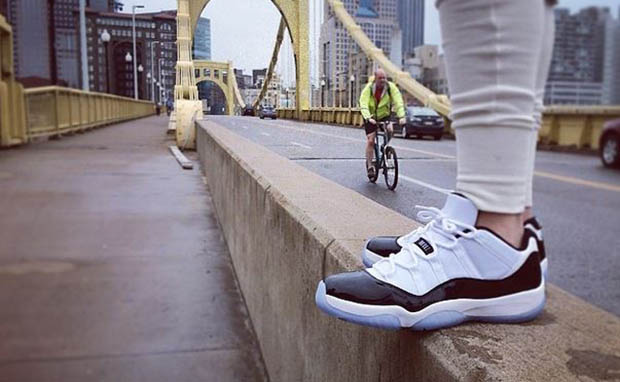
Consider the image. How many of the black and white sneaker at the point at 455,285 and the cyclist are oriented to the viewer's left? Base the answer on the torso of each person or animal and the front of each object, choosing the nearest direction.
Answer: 1

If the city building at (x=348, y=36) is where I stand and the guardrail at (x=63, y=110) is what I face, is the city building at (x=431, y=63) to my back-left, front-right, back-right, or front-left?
back-left

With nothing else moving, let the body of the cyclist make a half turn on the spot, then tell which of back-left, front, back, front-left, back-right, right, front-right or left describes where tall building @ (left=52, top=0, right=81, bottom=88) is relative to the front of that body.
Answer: front

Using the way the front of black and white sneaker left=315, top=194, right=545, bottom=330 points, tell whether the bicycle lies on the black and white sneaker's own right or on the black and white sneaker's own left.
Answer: on the black and white sneaker's own right

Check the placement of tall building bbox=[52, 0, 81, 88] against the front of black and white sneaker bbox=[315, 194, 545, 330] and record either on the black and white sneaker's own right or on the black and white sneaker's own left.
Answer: on the black and white sneaker's own right

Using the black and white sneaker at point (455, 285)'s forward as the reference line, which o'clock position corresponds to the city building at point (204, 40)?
The city building is roughly at 2 o'clock from the black and white sneaker.

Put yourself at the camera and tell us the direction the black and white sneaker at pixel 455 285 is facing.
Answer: facing to the left of the viewer

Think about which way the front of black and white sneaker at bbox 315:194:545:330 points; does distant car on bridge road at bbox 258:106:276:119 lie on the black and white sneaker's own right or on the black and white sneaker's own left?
on the black and white sneaker's own right

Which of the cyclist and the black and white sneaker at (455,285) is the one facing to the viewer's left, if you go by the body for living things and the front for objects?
the black and white sneaker

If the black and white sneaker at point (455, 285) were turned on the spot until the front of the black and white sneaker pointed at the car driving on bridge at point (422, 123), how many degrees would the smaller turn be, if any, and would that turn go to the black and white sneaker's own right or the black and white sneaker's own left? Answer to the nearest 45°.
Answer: approximately 90° to the black and white sneaker's own right
